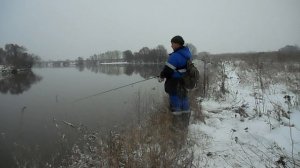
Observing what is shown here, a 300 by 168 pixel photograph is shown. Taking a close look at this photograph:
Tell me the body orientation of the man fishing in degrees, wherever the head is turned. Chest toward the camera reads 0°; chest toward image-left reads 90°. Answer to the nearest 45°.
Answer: approximately 90°
